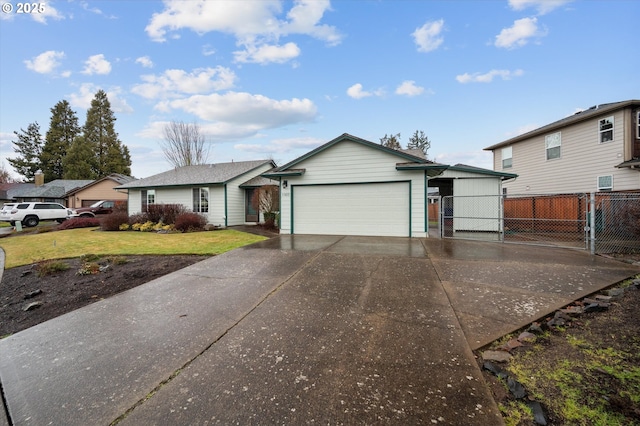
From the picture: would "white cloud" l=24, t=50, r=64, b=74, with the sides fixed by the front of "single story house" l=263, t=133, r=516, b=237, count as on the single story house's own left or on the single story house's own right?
on the single story house's own right

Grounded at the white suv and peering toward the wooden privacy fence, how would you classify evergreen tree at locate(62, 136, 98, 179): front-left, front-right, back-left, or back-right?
back-left

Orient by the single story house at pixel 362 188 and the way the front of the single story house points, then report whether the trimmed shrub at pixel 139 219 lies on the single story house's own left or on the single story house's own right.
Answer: on the single story house's own right

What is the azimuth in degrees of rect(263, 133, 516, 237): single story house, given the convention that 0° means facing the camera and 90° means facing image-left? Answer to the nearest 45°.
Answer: approximately 0°

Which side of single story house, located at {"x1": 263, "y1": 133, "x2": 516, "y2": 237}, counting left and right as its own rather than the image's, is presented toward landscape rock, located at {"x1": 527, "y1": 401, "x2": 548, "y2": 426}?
front
